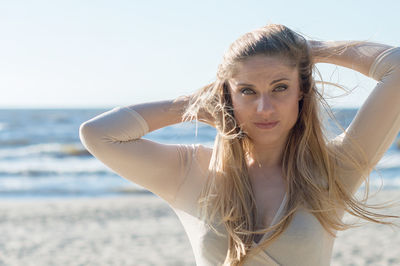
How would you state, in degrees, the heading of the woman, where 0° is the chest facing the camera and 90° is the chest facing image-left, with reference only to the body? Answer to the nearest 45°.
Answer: approximately 0°
